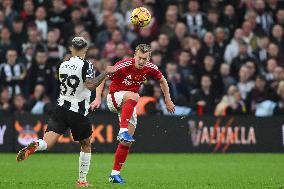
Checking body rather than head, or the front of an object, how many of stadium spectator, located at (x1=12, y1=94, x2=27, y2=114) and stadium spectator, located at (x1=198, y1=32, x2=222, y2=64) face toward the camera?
2

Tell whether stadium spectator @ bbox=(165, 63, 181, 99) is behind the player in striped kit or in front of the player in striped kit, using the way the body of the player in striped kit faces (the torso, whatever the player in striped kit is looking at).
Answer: in front

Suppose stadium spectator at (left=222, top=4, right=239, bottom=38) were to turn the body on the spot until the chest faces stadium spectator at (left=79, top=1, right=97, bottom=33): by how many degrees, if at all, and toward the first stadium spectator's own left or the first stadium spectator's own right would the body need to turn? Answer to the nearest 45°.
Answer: approximately 90° to the first stadium spectator's own right

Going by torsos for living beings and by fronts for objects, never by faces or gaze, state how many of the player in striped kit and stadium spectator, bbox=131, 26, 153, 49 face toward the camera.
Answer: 1

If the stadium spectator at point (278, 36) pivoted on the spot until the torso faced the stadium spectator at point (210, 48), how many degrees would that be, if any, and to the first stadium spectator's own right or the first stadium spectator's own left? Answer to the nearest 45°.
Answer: approximately 45° to the first stadium spectator's own right

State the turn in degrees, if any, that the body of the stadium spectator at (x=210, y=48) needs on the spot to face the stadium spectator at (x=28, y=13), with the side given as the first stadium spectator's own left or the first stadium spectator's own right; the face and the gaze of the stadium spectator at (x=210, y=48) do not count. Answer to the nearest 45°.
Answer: approximately 90° to the first stadium spectator's own right

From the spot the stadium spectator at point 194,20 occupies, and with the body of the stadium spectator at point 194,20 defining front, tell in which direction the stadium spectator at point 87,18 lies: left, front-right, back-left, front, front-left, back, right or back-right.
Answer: right

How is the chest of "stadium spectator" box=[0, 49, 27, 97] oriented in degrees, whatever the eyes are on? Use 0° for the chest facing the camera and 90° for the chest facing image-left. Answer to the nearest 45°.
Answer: approximately 0°
